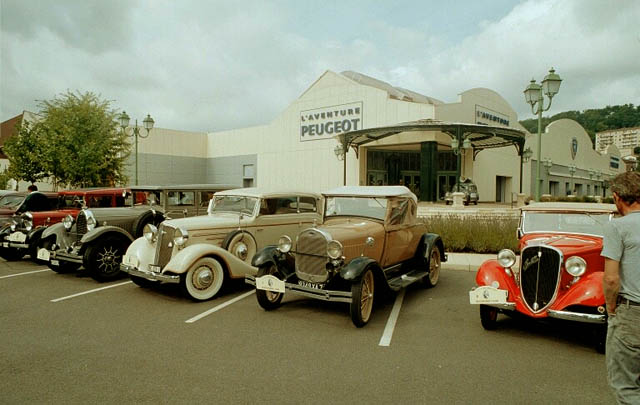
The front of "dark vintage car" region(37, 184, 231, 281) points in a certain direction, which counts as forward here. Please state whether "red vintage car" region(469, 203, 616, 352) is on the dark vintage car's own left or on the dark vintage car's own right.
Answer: on the dark vintage car's own left

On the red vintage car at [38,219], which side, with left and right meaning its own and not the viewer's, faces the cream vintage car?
left

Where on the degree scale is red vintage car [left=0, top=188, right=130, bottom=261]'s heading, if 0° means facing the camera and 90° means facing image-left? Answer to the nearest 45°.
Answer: approximately 45°

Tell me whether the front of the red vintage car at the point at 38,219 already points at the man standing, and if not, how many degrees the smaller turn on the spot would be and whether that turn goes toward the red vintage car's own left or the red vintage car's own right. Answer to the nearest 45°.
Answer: approximately 45° to the red vintage car's own left

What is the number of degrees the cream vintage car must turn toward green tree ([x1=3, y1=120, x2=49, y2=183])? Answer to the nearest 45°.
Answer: approximately 90° to its right

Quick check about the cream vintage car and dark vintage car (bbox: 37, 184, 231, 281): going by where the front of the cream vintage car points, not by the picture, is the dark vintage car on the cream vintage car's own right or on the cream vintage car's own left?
on the cream vintage car's own right

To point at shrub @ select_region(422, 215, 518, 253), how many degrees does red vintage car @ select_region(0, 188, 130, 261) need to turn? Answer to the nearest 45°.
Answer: approximately 90° to its left

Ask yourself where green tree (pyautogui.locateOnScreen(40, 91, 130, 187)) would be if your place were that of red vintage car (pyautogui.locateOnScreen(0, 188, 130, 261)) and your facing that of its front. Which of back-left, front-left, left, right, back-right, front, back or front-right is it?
back-right

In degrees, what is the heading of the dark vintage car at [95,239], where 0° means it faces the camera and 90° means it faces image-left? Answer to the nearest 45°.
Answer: approximately 45°
